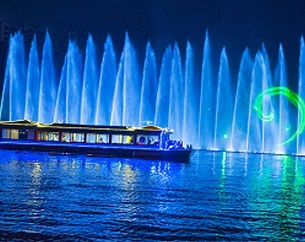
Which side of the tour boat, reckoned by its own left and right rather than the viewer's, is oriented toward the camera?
right
